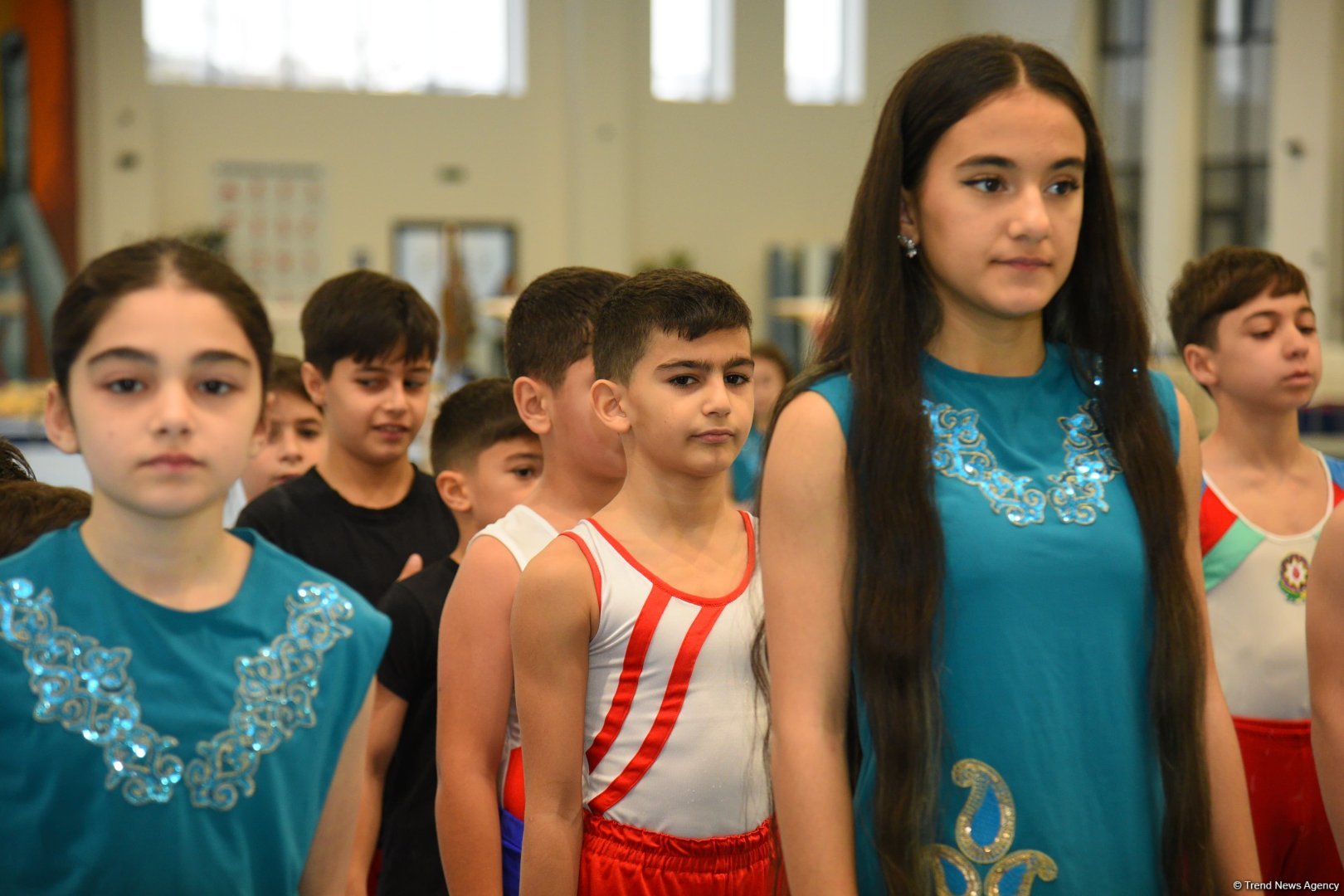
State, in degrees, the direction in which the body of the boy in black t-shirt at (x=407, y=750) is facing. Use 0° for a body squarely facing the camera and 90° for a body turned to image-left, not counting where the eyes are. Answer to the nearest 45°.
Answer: approximately 315°

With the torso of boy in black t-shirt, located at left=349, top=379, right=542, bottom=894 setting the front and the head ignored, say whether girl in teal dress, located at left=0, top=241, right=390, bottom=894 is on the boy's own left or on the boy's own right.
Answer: on the boy's own right

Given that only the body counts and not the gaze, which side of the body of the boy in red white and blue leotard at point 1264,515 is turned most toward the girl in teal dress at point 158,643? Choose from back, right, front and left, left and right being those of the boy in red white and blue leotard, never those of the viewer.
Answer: right

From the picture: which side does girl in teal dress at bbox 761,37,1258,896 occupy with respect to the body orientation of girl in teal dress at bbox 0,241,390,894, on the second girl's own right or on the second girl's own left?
on the second girl's own left

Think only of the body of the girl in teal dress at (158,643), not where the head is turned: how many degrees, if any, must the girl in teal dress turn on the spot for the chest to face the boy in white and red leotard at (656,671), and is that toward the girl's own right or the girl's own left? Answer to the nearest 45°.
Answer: approximately 135° to the girl's own left

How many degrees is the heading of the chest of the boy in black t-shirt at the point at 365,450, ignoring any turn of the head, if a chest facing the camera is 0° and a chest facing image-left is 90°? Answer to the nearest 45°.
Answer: approximately 315°

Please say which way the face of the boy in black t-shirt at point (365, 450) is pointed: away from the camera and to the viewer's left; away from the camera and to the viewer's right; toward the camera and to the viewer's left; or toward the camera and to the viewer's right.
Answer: toward the camera and to the viewer's right

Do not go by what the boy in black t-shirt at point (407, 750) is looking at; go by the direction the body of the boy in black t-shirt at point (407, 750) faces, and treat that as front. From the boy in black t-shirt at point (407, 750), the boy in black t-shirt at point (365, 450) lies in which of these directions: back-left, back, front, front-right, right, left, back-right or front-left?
back-left
